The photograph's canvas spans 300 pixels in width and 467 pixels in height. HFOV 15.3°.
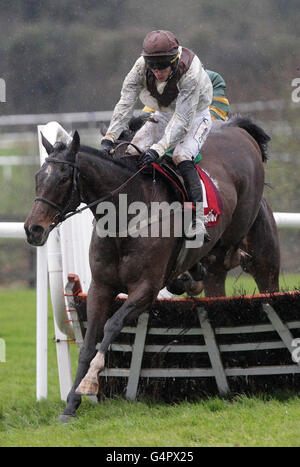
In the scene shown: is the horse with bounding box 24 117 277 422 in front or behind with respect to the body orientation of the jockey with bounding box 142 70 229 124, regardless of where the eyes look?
in front

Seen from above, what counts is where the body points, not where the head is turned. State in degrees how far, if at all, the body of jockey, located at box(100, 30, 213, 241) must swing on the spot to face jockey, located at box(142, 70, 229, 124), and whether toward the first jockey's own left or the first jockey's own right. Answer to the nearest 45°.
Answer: approximately 135° to the first jockey's own right

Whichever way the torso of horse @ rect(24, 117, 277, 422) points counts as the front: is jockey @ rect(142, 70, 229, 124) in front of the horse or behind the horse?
behind

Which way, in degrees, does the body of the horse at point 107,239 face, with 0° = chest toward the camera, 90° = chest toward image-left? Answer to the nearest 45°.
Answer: approximately 45°

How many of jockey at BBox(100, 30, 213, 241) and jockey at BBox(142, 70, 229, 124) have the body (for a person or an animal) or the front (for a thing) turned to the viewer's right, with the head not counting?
0

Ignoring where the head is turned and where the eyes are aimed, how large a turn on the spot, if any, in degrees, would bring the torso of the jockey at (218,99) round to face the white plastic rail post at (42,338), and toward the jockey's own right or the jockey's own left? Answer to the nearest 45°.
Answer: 0° — they already face it

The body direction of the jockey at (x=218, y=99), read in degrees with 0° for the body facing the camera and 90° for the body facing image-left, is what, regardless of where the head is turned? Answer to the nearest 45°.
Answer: approximately 45°

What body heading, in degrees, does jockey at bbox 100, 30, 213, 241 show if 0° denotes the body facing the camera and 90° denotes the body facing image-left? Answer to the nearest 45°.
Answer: approximately 45°

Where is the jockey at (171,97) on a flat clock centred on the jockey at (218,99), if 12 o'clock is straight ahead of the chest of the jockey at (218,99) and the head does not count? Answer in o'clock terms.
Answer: the jockey at (171,97) is roughly at 11 o'clock from the jockey at (218,99).
